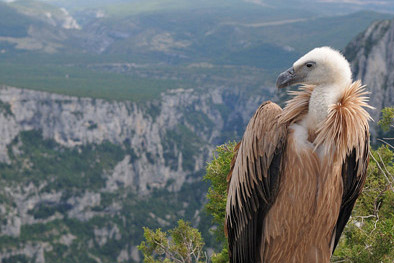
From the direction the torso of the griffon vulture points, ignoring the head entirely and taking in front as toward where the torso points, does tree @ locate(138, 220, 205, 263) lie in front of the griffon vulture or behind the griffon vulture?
behind
